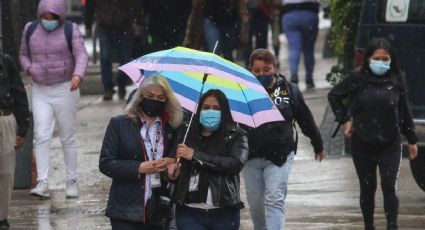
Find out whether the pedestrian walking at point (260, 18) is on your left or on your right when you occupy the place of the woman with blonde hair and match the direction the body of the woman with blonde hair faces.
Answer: on your left

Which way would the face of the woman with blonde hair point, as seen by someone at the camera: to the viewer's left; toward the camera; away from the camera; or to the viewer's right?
toward the camera

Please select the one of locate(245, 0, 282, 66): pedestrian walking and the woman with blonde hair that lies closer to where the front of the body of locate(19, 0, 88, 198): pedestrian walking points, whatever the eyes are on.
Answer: the woman with blonde hair

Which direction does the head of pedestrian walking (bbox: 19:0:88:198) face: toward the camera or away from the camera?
toward the camera

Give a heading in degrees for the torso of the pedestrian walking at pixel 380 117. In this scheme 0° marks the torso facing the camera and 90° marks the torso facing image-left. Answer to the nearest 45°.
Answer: approximately 0°

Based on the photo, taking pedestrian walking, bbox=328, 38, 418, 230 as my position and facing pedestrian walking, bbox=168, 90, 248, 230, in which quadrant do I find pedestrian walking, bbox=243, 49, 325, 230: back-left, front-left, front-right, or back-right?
front-right

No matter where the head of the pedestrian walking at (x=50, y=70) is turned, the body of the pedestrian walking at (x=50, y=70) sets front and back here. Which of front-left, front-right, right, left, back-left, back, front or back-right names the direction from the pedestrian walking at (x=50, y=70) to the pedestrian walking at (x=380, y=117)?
front-left

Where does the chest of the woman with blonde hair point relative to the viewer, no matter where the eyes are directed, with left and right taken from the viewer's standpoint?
facing the viewer and to the right of the viewer

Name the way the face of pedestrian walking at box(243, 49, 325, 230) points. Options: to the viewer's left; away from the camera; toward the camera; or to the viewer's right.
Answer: toward the camera

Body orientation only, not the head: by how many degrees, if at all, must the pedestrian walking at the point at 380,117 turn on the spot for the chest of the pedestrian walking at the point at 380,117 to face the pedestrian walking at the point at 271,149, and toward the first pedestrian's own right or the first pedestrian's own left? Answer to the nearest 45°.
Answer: approximately 45° to the first pedestrian's own right
